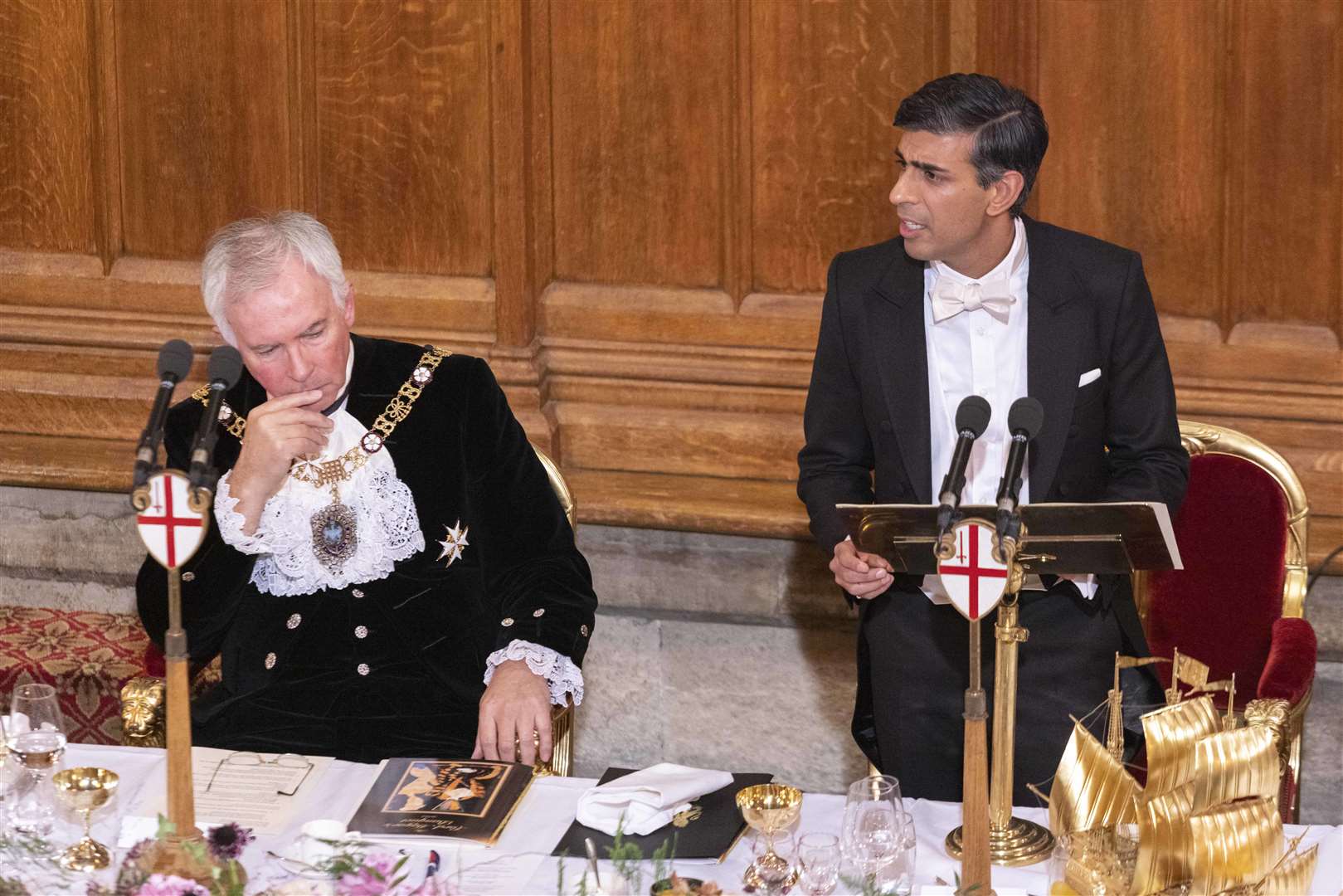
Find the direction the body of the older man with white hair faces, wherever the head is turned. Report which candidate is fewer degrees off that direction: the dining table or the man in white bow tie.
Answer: the dining table

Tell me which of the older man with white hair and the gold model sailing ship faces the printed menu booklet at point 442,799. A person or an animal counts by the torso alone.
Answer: the older man with white hair
